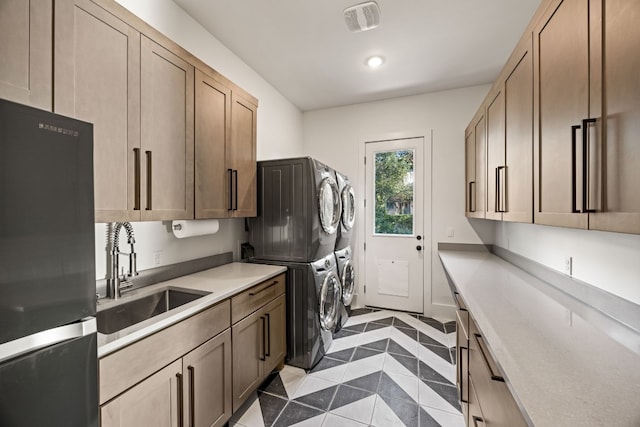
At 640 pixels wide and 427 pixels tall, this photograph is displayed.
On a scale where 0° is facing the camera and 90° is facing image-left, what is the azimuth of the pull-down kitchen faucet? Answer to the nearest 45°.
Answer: approximately 315°

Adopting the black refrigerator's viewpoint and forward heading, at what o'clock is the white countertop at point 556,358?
The white countertop is roughly at 12 o'clock from the black refrigerator.

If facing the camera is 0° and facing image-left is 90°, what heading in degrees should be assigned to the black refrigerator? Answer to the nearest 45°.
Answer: approximately 315°

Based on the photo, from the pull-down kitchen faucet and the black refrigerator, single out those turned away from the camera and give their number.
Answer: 0

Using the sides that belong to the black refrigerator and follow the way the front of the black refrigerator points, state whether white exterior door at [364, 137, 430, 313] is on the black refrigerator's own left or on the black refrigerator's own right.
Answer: on the black refrigerator's own left

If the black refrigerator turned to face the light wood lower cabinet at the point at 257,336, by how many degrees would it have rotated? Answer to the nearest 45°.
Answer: approximately 90° to its left

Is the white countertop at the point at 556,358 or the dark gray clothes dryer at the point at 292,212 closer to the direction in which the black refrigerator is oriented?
the white countertop

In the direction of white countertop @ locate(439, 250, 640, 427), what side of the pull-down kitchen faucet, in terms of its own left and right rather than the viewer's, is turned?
front

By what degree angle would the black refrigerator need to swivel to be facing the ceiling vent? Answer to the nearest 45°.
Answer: approximately 45° to its left

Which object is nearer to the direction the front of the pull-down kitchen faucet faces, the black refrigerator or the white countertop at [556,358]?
the white countertop

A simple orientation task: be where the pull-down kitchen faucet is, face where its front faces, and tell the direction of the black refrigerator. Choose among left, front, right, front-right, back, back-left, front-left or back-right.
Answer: front-right

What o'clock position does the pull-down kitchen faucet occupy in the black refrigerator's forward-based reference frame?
The pull-down kitchen faucet is roughly at 8 o'clock from the black refrigerator.
